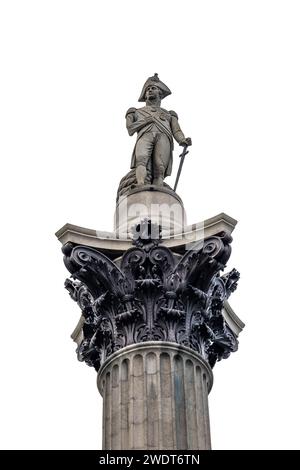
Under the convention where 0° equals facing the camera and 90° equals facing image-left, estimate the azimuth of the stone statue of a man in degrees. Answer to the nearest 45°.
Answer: approximately 0°
